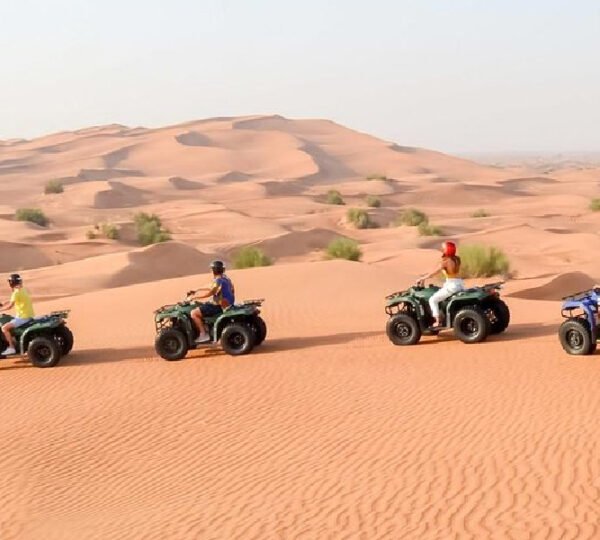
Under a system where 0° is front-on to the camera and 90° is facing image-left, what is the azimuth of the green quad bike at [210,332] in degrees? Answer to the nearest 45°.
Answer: approximately 90°

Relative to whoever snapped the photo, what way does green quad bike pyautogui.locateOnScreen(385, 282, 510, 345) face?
facing away from the viewer and to the left of the viewer

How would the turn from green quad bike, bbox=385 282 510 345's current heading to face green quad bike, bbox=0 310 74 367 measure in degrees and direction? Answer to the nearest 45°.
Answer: approximately 45° to its left

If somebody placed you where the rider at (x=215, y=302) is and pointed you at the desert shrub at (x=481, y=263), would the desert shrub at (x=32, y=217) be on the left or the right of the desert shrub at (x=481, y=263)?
left

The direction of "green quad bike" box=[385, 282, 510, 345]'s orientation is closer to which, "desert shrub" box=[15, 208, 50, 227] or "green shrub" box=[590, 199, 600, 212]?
the desert shrub

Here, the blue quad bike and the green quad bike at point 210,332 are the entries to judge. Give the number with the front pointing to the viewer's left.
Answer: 2

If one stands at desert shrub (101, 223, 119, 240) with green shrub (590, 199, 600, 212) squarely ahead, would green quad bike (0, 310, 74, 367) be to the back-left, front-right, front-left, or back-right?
back-right

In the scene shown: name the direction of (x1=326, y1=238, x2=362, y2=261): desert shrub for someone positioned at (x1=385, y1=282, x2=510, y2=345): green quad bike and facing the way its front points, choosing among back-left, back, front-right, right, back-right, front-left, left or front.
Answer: front-right

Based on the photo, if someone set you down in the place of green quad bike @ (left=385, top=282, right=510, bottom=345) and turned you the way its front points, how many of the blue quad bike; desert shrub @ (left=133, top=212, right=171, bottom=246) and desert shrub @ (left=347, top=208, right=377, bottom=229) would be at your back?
1

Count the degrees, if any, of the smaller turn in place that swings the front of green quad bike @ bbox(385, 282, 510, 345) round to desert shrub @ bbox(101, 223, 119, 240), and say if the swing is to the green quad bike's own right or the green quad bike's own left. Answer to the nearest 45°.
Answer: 0° — it already faces it

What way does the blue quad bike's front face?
to the viewer's left

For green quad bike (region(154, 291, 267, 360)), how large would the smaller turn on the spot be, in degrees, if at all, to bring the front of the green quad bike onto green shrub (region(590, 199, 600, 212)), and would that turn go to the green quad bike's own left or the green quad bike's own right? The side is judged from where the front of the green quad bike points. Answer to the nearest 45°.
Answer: approximately 135° to the green quad bike's own right

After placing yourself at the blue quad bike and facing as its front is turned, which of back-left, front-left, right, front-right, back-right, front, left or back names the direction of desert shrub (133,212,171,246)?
front-right
